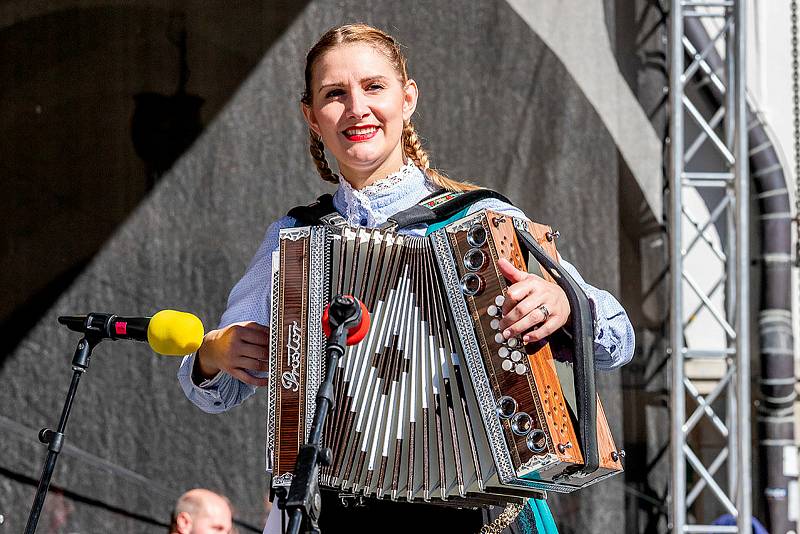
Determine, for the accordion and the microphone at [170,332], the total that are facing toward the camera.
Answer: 1

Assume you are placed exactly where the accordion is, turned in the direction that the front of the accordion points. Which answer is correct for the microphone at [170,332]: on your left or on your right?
on your right

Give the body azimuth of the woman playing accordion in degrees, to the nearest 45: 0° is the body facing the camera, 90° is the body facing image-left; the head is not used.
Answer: approximately 45°

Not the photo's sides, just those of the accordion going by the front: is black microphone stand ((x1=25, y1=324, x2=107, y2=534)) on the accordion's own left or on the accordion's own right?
on the accordion's own right

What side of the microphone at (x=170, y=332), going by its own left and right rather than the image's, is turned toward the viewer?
right

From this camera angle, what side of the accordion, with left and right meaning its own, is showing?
front

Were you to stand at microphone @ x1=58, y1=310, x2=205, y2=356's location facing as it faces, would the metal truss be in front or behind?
in front

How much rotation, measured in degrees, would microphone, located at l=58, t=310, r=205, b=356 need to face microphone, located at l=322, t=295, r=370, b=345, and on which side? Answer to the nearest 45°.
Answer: approximately 45° to its right

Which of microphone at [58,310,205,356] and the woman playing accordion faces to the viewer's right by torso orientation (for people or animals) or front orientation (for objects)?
the microphone

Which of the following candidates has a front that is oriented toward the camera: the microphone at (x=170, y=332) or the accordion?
the accordion

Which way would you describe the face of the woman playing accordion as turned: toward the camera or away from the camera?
toward the camera
